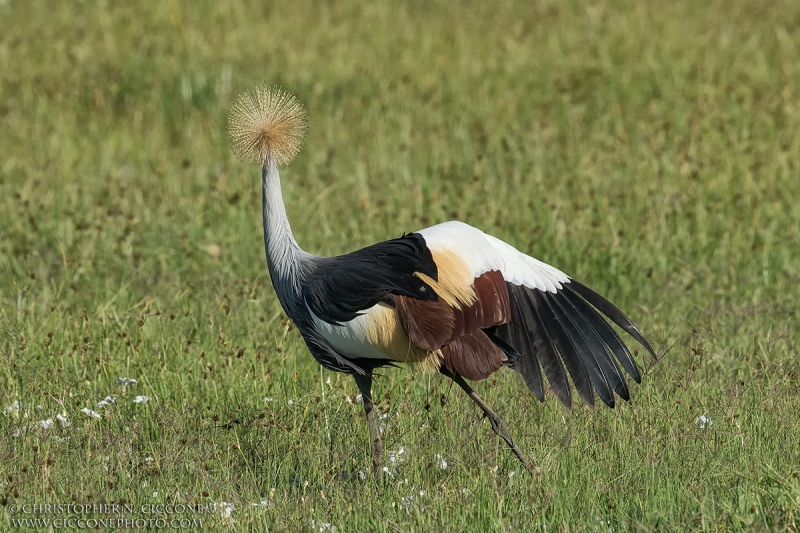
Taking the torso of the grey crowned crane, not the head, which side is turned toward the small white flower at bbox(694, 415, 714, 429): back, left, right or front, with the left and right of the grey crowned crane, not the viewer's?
back

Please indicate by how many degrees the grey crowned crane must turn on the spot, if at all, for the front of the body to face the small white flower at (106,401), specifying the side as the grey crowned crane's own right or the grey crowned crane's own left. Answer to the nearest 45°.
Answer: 0° — it already faces it

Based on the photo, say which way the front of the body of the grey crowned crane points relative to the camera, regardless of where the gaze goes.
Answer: to the viewer's left

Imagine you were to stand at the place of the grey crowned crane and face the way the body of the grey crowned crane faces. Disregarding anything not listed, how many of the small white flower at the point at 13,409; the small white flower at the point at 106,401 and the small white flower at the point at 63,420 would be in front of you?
3

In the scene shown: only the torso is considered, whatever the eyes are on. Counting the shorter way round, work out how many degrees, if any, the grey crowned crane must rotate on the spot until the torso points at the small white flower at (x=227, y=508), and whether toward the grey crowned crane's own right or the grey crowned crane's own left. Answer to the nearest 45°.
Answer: approximately 45° to the grey crowned crane's own left

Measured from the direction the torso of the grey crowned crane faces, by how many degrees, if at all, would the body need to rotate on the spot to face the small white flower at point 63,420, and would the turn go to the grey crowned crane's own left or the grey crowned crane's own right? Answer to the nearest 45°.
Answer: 0° — it already faces it

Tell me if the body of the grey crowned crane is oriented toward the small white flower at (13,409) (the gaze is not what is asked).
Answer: yes

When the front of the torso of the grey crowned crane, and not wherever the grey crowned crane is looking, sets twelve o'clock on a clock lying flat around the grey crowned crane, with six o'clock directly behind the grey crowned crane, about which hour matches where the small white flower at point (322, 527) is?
The small white flower is roughly at 10 o'clock from the grey crowned crane.

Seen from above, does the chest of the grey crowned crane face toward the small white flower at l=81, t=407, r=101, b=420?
yes
